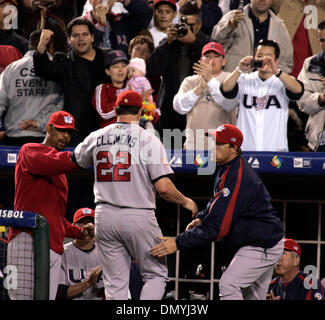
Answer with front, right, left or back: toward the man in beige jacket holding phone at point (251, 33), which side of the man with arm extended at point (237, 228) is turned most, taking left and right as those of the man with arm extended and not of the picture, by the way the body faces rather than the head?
right

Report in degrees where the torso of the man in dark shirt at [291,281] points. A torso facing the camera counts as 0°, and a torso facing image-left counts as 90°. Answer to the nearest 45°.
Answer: approximately 45°

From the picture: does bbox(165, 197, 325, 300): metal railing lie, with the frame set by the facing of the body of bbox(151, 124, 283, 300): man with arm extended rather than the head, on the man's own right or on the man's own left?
on the man's own right

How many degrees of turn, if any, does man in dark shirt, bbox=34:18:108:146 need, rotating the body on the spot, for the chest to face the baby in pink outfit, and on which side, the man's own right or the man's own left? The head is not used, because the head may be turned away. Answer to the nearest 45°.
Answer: approximately 90° to the man's own left

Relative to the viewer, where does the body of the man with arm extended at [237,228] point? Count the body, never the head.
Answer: to the viewer's left

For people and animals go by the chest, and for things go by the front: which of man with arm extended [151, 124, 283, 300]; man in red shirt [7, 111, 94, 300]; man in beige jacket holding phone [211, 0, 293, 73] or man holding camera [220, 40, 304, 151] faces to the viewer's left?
the man with arm extended

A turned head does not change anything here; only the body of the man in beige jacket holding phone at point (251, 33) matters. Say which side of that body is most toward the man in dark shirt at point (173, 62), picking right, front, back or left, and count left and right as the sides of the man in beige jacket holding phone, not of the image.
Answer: right

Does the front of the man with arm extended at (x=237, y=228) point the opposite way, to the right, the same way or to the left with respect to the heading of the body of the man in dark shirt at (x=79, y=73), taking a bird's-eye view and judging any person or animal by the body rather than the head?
to the right

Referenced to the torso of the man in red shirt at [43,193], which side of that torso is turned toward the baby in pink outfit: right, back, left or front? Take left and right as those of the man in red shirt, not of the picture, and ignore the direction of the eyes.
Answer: left

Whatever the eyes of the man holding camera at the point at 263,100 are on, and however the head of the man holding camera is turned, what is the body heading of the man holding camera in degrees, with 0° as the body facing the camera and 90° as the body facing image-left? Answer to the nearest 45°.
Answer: approximately 0°

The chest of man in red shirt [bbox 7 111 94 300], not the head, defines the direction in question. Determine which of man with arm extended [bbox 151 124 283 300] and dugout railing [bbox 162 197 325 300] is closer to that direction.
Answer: the man with arm extended
